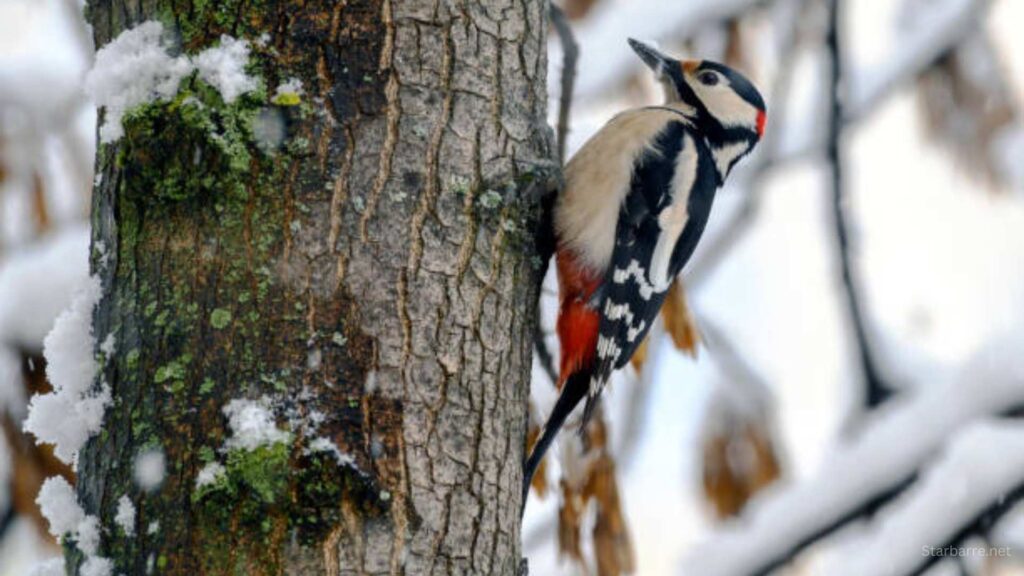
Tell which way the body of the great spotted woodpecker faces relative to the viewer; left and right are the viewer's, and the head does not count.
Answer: facing to the left of the viewer

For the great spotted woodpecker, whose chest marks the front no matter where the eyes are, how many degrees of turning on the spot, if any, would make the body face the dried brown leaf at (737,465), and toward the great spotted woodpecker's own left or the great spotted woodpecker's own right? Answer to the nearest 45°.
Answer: approximately 90° to the great spotted woodpecker's own right
